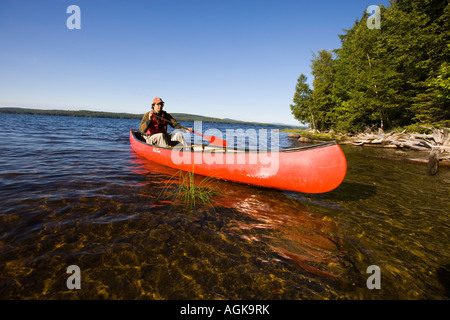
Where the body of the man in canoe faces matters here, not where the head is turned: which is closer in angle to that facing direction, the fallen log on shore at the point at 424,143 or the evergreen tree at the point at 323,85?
the fallen log on shore

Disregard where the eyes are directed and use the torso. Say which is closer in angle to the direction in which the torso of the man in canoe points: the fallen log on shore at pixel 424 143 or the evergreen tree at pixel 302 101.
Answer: the fallen log on shore

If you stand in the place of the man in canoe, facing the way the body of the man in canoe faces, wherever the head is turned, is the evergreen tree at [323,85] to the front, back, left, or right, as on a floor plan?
left

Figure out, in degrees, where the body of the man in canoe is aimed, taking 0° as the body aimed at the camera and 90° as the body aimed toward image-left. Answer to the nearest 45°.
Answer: approximately 315°
